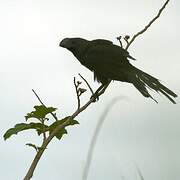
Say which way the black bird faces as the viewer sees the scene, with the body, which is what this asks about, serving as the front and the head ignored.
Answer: to the viewer's left
